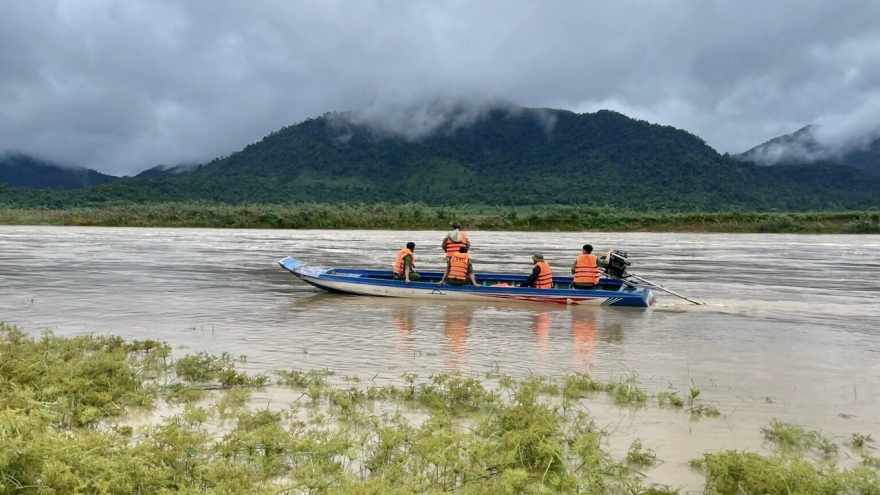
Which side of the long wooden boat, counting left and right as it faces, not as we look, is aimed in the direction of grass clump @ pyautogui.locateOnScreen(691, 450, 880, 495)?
left

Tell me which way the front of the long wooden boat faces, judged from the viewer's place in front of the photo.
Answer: facing to the left of the viewer

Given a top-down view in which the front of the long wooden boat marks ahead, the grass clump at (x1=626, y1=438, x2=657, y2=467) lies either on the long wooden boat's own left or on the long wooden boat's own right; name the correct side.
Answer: on the long wooden boat's own left
